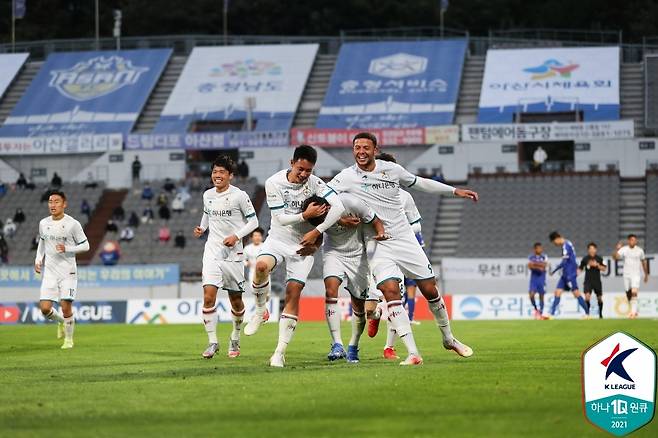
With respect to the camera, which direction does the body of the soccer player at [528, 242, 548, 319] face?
toward the camera

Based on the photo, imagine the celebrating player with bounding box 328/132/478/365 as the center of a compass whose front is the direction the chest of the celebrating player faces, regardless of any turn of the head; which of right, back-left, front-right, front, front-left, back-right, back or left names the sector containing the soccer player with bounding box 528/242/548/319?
back

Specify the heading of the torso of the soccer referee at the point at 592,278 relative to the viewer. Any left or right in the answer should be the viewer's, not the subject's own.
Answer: facing the viewer

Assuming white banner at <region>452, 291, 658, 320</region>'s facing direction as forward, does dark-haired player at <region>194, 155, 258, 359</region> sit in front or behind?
in front

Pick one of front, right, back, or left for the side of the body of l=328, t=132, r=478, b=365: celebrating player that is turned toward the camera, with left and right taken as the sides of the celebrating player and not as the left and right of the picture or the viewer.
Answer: front

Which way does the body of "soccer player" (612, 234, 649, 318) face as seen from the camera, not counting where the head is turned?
toward the camera

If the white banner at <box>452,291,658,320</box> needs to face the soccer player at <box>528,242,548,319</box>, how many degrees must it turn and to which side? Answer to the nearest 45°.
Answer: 0° — it already faces them

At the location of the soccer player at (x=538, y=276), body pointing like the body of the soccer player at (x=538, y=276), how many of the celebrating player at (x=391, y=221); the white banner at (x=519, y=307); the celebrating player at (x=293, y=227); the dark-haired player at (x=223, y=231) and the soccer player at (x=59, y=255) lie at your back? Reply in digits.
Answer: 1

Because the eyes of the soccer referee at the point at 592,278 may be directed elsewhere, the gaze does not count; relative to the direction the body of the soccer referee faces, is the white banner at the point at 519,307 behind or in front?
behind

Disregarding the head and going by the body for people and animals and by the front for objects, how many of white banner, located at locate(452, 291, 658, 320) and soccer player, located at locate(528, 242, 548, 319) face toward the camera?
2
